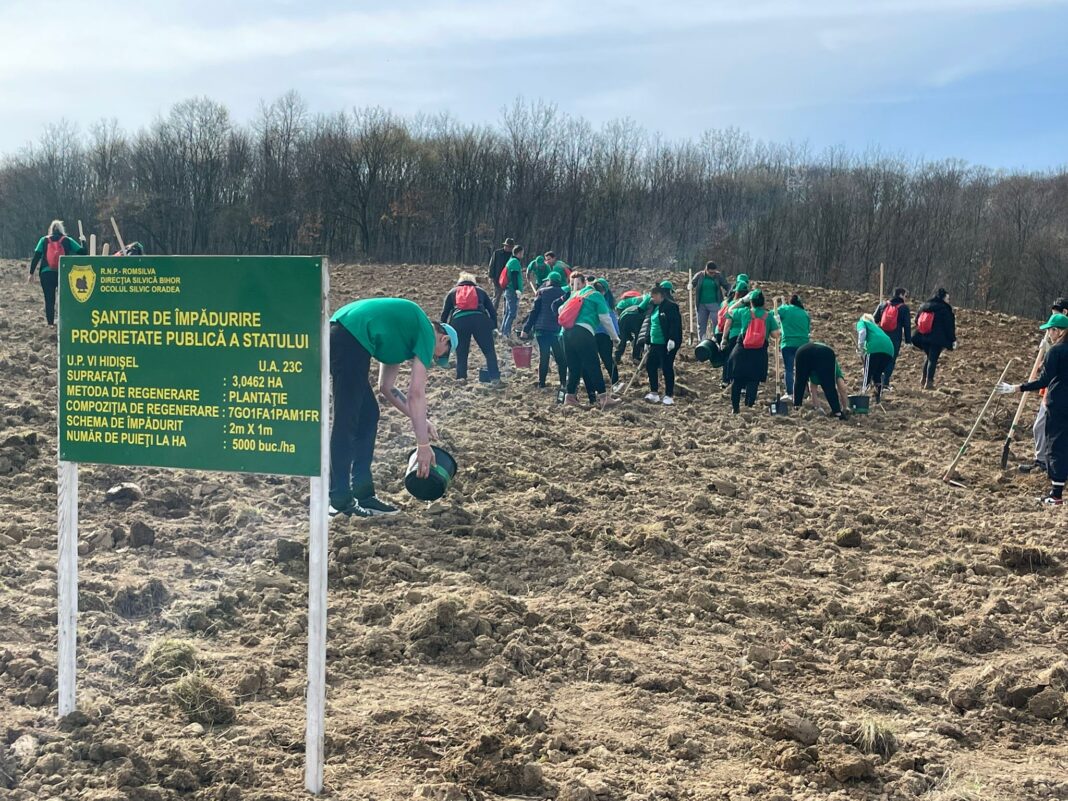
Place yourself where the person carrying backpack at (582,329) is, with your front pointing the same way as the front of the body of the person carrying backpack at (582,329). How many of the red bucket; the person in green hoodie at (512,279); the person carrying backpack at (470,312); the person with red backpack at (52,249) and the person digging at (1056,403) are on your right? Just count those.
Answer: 1

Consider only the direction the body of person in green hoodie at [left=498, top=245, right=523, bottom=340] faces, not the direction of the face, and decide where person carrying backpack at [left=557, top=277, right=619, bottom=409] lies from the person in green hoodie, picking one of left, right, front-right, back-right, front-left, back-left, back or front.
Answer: right

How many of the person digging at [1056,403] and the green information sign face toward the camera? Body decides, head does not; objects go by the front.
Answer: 1

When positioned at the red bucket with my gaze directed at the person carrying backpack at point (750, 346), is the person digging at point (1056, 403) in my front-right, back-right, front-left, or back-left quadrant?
front-right

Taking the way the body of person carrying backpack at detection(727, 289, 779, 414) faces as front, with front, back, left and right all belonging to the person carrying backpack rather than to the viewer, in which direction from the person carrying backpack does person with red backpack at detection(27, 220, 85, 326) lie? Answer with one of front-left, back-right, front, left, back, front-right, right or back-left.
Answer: left

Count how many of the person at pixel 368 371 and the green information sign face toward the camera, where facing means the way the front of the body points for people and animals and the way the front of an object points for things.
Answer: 1

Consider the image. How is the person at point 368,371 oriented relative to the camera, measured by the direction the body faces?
to the viewer's right

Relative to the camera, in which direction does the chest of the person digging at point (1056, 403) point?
to the viewer's left

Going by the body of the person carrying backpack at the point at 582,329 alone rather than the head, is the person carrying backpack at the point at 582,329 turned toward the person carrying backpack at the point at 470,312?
no

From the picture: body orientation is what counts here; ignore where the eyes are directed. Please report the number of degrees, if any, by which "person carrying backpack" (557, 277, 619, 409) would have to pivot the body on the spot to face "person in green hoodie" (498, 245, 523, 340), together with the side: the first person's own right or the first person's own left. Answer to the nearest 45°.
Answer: approximately 45° to the first person's own left

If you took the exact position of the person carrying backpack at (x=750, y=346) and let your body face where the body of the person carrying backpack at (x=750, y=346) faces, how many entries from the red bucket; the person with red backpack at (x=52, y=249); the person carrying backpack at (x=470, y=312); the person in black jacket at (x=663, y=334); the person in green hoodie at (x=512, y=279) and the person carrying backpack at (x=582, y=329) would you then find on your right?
0

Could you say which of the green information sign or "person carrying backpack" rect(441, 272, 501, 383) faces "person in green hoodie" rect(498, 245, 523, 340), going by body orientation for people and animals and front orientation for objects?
the person carrying backpack
